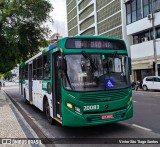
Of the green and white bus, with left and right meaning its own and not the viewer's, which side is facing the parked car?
left

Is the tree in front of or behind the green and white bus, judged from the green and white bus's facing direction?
behind

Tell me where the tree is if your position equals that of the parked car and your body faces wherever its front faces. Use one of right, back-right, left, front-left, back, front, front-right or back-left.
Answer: back-right

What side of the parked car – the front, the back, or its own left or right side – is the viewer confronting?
right

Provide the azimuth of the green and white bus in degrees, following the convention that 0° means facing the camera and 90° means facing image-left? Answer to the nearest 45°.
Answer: approximately 315°
